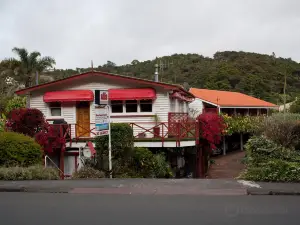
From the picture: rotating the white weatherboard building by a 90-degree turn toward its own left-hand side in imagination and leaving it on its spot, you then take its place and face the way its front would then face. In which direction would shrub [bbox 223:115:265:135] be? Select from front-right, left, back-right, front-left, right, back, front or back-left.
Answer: front-left

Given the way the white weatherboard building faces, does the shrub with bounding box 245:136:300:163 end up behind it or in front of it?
in front

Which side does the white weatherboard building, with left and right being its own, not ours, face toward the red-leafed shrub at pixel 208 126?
left

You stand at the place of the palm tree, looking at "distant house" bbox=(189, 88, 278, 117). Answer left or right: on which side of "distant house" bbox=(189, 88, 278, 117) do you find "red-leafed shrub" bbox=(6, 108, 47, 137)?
right

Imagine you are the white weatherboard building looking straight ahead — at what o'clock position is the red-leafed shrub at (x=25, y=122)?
The red-leafed shrub is roughly at 2 o'clock from the white weatherboard building.

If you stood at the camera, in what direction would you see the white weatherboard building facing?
facing the viewer

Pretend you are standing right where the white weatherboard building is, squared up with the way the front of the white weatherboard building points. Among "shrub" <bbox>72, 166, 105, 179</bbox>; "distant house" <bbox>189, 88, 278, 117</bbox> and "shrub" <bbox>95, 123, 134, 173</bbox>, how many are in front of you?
2

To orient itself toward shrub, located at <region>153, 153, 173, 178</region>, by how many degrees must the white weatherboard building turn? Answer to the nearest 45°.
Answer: approximately 45° to its left

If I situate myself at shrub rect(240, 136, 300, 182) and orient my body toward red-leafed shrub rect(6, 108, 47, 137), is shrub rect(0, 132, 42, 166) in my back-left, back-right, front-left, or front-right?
front-left

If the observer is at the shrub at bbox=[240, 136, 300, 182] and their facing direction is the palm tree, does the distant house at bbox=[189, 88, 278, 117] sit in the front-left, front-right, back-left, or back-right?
front-right

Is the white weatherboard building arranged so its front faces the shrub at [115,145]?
yes

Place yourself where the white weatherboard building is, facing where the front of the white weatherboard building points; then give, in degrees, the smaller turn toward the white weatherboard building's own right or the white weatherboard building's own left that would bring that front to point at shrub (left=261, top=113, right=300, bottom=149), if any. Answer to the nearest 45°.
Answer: approximately 45° to the white weatherboard building's own left

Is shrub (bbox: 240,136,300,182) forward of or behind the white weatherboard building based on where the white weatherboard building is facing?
forward

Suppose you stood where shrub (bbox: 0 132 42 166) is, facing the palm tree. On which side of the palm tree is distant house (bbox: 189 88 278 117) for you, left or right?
right
